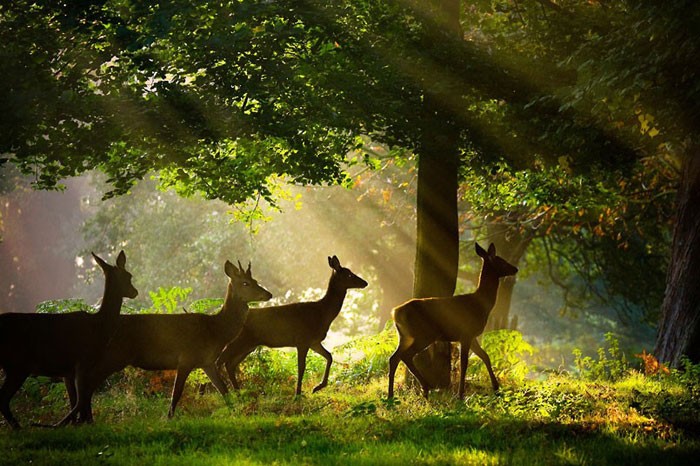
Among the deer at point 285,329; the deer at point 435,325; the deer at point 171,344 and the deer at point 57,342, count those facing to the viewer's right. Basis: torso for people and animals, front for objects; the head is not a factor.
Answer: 4

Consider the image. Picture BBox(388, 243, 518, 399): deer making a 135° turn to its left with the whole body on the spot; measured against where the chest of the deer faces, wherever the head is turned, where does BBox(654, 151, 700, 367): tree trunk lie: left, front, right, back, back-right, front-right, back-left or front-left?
right

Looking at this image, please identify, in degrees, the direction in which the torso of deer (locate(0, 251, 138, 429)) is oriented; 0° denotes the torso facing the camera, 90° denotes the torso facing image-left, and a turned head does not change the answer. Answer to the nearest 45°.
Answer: approximately 270°

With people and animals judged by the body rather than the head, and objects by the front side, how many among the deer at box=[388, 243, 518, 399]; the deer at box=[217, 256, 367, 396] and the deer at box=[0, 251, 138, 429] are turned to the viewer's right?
3

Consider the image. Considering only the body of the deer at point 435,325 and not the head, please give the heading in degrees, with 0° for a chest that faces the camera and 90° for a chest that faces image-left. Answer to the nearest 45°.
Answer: approximately 270°

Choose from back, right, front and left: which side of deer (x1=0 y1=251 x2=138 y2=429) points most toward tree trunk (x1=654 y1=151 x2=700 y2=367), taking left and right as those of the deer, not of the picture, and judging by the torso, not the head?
front

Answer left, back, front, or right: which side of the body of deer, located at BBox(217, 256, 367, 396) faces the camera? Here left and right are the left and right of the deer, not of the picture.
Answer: right

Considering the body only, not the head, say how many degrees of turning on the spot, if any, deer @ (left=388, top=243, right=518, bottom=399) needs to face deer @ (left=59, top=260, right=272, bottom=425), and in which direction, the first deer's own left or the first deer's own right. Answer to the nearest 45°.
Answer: approximately 135° to the first deer's own right

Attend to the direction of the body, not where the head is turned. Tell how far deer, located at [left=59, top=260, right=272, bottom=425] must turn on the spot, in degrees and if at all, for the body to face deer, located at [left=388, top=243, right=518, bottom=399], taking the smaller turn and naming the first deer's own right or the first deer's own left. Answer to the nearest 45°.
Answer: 0° — it already faces it

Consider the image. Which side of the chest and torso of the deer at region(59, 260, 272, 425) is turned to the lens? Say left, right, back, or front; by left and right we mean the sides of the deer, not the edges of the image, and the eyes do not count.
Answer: right

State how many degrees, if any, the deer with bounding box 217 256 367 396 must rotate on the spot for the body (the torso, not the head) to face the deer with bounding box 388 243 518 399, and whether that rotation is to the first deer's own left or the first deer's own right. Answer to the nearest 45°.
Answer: approximately 45° to the first deer's own right
